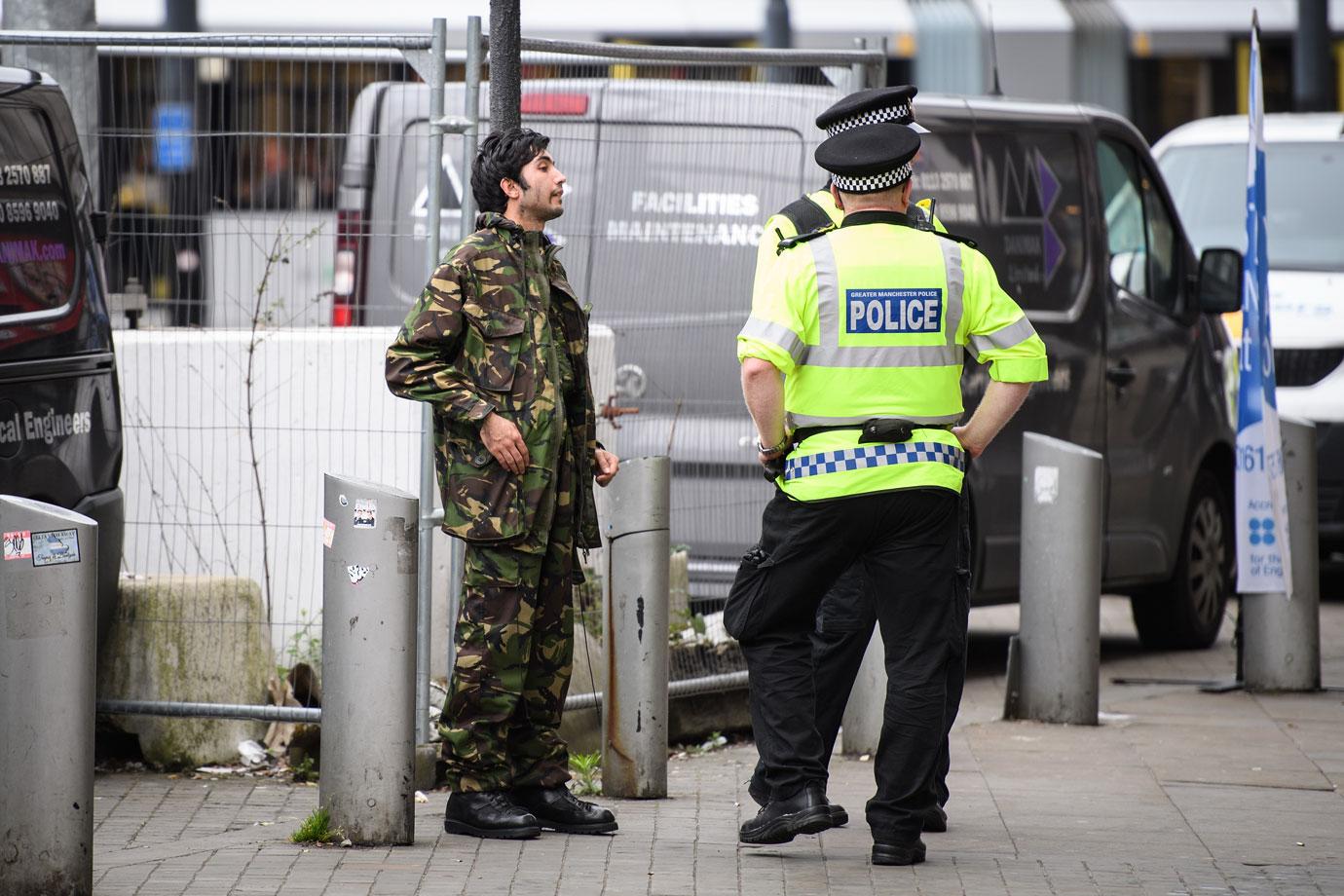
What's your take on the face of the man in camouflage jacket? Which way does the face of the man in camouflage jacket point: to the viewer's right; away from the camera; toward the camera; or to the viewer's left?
to the viewer's right

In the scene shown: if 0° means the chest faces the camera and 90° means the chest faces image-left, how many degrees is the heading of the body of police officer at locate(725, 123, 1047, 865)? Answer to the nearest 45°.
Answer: approximately 180°

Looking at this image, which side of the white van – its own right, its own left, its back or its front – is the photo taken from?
front

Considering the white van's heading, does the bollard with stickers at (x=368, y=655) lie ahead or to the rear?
ahead

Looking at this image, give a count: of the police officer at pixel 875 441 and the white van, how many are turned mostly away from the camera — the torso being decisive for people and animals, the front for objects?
1

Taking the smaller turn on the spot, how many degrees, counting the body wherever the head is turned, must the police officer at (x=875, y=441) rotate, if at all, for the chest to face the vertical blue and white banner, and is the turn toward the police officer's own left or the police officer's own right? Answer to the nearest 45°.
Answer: approximately 45° to the police officer's own right
